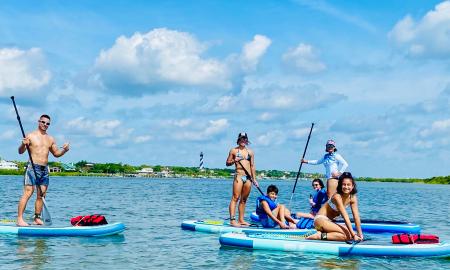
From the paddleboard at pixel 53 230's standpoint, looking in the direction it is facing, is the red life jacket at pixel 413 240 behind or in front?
in front

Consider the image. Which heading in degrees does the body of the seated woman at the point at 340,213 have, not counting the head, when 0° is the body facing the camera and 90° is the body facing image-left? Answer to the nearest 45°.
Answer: approximately 315°

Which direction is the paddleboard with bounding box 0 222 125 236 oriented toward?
to the viewer's right
